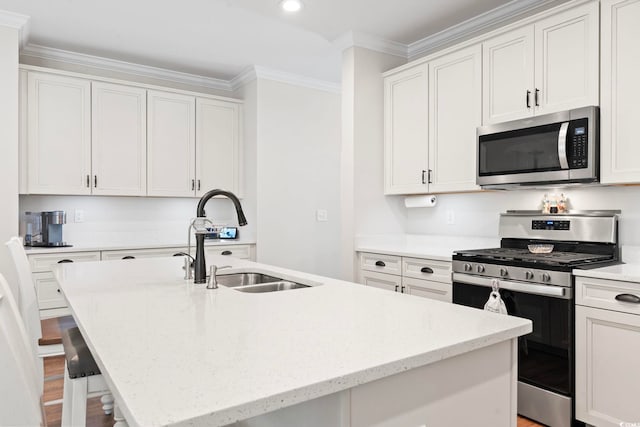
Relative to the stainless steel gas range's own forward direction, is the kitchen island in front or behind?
in front

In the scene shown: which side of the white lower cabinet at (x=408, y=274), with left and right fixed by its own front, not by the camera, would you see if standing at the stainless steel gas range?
left

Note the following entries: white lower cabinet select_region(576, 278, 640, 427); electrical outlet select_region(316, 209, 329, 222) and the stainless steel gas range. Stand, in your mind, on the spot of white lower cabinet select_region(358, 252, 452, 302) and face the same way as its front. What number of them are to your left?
2

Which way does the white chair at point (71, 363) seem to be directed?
to the viewer's right

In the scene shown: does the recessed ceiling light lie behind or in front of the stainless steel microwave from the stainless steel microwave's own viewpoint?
in front

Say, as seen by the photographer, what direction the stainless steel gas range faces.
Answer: facing the viewer and to the left of the viewer

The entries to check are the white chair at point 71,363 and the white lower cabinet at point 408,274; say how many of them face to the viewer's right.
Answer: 1
